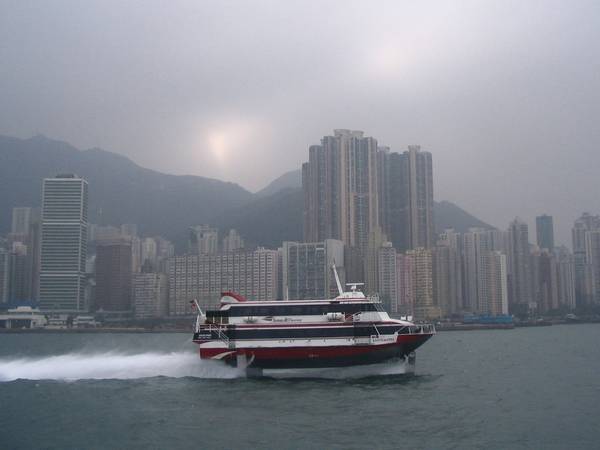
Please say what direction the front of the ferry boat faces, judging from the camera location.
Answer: facing to the right of the viewer
